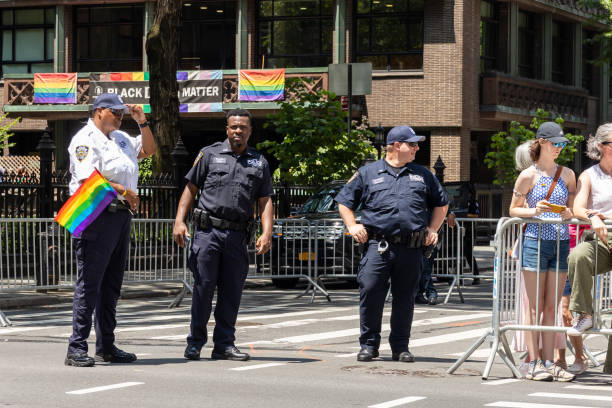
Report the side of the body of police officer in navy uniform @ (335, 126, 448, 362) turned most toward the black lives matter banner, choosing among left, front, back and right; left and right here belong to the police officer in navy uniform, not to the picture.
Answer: back

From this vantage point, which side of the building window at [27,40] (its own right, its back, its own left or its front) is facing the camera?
front

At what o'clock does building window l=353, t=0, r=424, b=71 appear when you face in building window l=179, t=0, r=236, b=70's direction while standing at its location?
building window l=353, t=0, r=424, b=71 is roughly at 10 o'clock from building window l=179, t=0, r=236, b=70.

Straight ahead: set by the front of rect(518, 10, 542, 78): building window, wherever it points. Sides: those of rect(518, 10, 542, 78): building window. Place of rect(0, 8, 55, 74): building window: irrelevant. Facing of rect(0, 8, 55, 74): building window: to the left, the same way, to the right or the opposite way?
the same way

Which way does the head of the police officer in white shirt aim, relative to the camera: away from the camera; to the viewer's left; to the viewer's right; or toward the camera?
to the viewer's right

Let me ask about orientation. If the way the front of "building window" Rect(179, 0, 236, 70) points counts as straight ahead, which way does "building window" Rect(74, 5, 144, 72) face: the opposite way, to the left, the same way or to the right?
the same way

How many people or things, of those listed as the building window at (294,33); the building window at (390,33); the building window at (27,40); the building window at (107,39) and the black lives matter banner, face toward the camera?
5

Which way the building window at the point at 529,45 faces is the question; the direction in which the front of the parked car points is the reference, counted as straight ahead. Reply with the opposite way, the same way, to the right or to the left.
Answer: to the left

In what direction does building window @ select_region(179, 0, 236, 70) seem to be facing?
toward the camera

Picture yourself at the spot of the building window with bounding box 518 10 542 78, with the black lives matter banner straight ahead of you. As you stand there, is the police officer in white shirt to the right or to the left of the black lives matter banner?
left

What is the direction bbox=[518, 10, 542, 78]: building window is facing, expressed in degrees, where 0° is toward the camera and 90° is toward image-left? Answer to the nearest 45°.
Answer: approximately 315°

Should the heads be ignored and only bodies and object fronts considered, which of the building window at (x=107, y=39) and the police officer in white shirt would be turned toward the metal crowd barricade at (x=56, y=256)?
the building window

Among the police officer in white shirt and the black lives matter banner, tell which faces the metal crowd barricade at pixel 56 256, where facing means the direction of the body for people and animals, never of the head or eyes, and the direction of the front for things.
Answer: the black lives matter banner

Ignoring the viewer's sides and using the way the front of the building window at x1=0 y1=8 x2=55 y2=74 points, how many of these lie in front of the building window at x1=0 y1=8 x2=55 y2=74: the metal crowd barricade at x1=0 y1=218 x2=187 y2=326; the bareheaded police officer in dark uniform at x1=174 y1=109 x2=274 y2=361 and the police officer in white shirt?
3

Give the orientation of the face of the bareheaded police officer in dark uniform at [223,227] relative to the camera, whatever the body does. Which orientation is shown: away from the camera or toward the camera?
toward the camera

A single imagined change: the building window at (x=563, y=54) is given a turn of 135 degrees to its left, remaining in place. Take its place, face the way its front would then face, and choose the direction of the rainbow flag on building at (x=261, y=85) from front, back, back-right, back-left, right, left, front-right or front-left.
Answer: back-left

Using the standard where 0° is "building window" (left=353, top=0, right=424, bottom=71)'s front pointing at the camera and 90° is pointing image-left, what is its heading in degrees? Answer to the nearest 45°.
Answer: approximately 0°

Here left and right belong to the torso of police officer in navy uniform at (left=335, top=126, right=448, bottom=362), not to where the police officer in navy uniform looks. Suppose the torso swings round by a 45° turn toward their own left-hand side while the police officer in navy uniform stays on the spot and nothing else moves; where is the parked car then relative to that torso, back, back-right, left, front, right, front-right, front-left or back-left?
back-left
